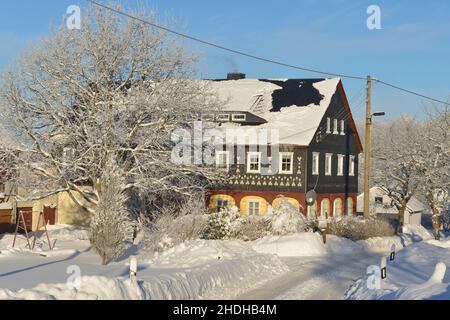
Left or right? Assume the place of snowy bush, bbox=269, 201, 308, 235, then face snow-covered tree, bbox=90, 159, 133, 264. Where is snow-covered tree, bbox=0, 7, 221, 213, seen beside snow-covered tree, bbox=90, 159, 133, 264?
right
